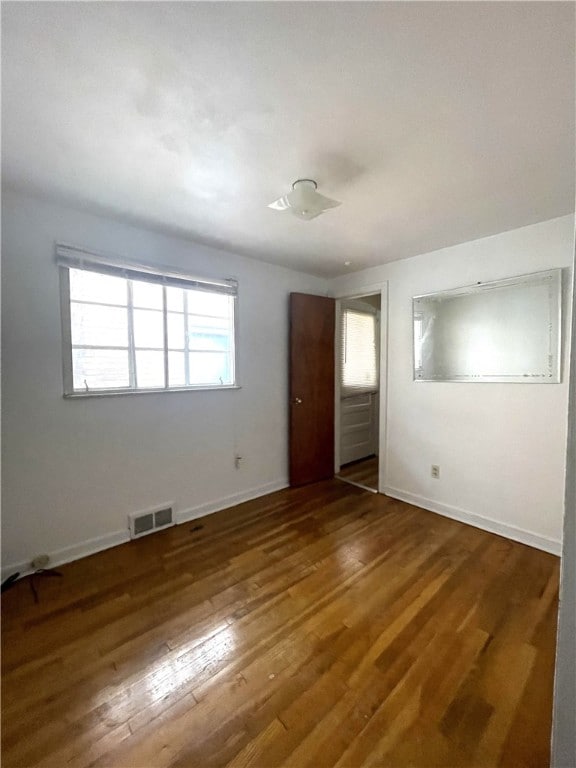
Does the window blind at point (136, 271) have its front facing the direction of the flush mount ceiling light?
yes

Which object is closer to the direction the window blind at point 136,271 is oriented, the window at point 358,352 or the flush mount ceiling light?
the flush mount ceiling light

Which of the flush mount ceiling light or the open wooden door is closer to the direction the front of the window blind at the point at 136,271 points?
the flush mount ceiling light

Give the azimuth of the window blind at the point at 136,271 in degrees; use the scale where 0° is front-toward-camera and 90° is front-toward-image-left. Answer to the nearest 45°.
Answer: approximately 315°

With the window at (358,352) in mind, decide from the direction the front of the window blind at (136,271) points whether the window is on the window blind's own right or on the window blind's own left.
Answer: on the window blind's own left

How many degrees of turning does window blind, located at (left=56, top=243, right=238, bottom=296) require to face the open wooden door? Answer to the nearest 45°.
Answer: approximately 45° to its left
